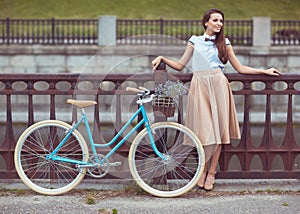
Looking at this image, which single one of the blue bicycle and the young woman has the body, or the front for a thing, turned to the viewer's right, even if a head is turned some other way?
the blue bicycle

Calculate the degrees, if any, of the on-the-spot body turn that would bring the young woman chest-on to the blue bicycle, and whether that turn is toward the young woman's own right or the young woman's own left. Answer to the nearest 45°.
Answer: approximately 90° to the young woman's own right

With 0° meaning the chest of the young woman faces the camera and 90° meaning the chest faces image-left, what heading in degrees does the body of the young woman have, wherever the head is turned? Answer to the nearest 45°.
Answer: approximately 0°

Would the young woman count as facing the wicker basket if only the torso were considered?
no

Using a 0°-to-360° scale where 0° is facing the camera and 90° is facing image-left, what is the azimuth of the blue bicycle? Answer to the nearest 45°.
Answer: approximately 270°

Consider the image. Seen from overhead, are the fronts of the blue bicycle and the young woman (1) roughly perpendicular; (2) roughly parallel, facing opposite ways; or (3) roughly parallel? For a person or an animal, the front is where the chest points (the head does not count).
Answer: roughly perpendicular

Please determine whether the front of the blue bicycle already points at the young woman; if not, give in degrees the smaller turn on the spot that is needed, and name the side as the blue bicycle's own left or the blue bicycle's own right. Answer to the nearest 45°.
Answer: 0° — it already faces them
